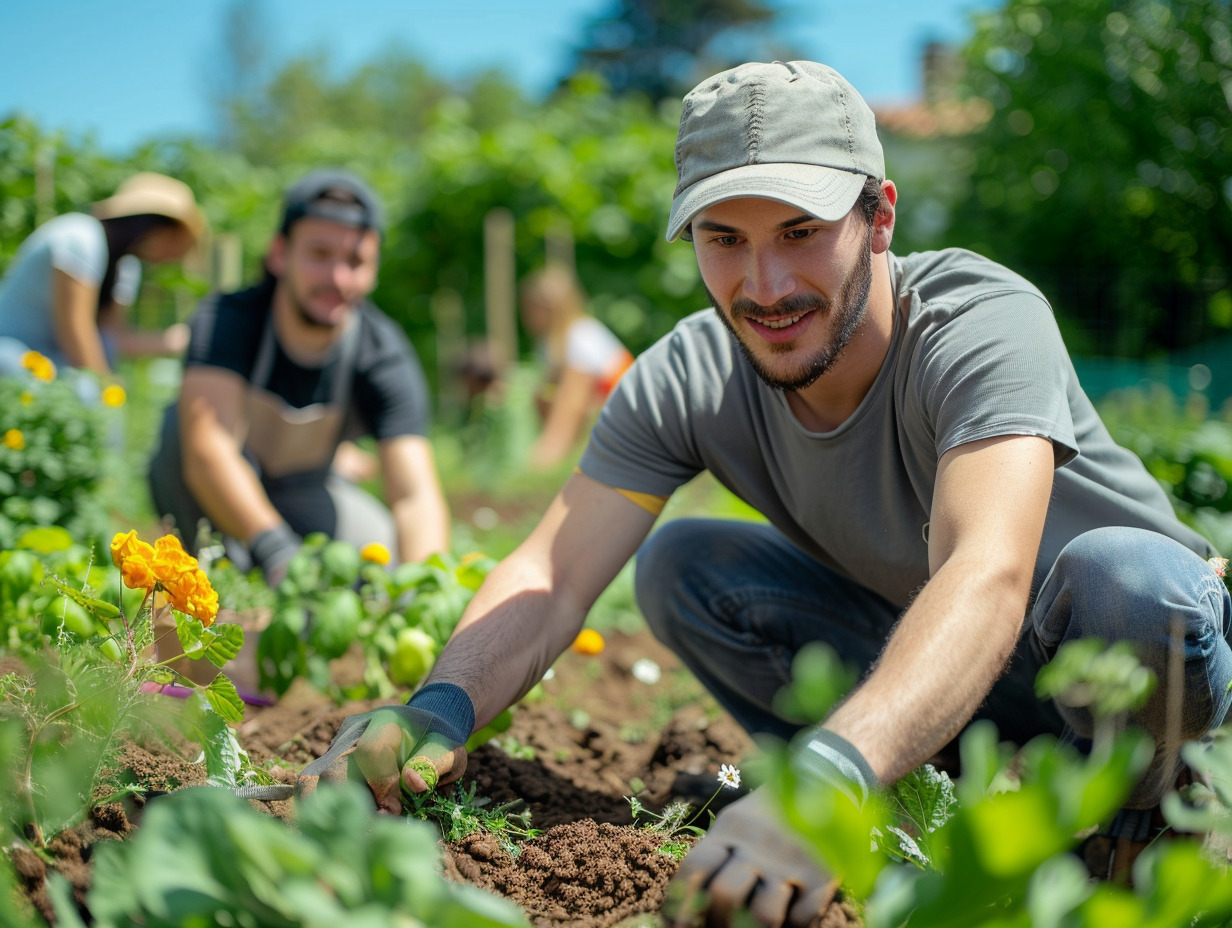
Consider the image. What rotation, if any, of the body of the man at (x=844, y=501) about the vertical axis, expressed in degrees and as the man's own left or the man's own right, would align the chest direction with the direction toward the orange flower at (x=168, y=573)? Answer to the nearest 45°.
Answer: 0° — they already face it

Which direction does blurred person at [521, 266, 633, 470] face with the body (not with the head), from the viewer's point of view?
to the viewer's left

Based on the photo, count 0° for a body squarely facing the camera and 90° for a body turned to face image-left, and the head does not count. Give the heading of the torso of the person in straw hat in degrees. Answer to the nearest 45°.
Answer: approximately 270°

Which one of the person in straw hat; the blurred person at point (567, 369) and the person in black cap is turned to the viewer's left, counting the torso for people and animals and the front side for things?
the blurred person

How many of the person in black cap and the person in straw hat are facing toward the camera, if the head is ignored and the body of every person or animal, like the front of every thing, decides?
1
